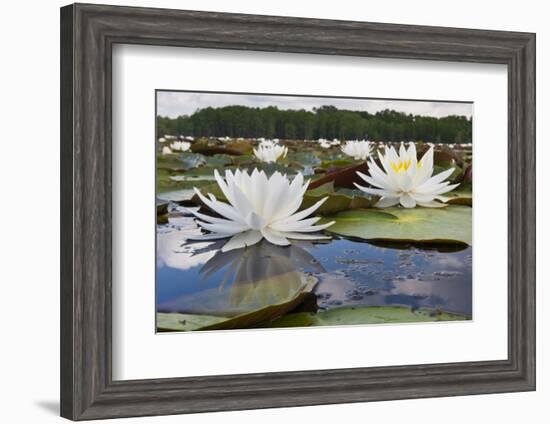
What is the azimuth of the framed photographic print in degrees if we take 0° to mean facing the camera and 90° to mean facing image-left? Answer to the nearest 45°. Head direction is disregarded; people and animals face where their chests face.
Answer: approximately 315°
